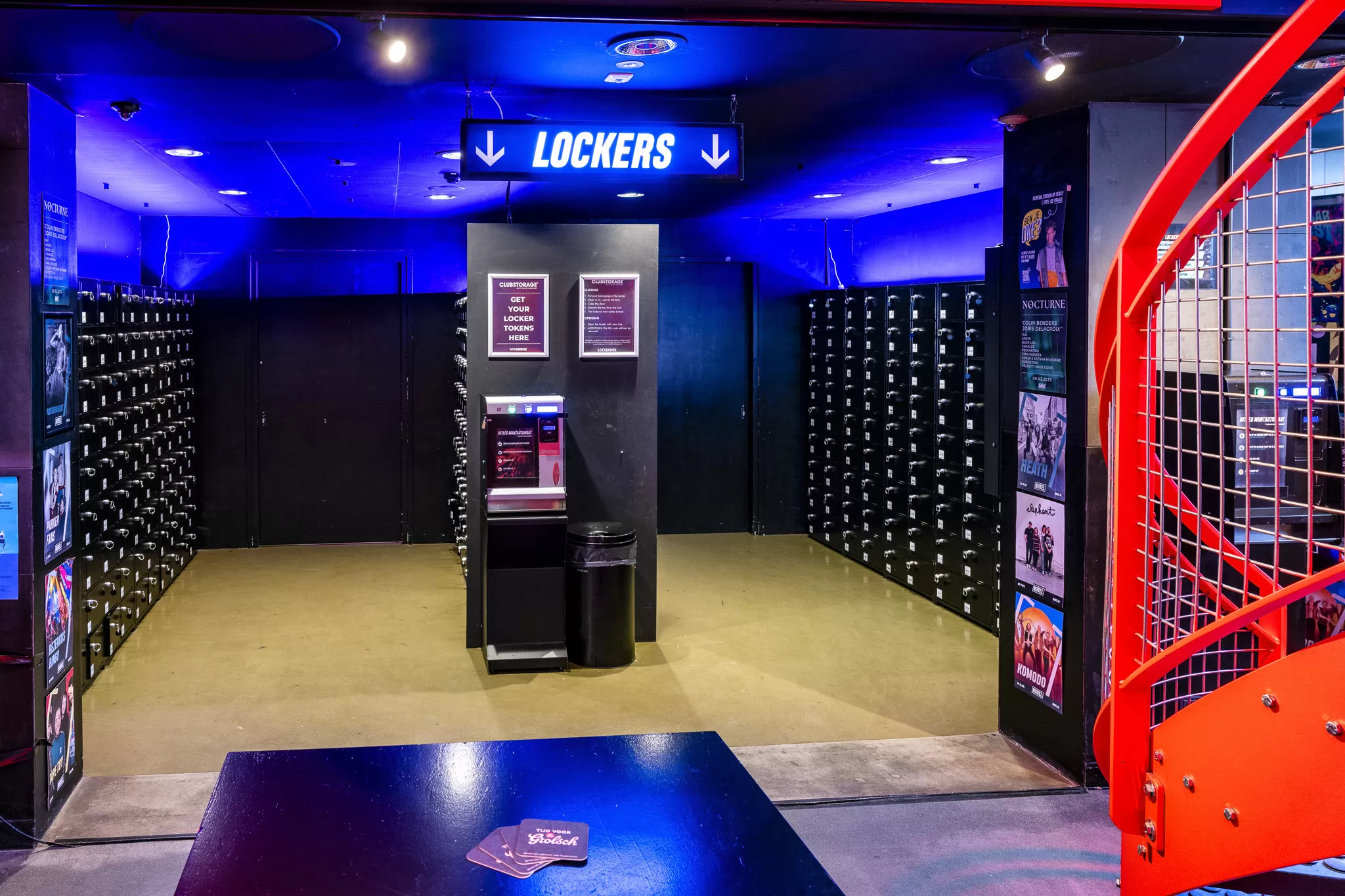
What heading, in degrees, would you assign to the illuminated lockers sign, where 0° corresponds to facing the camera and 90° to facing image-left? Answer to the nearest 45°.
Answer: approximately 0°

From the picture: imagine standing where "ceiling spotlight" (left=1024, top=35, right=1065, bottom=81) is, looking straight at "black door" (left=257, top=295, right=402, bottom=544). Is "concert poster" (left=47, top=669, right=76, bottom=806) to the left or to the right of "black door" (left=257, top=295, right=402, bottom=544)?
left

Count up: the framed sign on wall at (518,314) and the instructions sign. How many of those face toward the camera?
2

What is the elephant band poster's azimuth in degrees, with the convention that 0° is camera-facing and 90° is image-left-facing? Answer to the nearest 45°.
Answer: approximately 45°

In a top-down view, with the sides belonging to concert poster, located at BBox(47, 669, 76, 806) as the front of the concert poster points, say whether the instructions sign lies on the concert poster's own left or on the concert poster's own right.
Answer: on the concert poster's own left

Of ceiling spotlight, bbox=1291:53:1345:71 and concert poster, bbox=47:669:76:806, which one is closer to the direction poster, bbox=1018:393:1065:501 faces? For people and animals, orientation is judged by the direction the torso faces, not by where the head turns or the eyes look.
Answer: the concert poster
